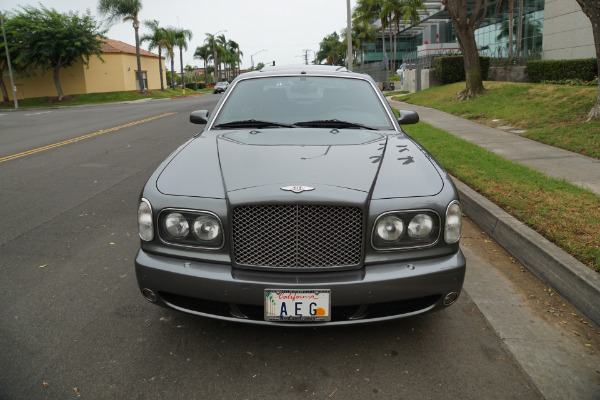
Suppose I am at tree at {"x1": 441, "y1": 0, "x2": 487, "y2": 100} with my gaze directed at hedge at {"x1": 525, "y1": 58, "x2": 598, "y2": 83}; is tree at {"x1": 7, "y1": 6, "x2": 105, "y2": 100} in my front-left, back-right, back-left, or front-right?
back-left

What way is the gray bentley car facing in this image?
toward the camera

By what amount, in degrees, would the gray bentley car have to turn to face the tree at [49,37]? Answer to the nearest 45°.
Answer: approximately 135° to its right

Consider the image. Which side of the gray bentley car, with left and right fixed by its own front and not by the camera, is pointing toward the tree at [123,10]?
back

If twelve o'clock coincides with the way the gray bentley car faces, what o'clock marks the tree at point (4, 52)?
The tree is roughly at 5 o'clock from the gray bentley car.

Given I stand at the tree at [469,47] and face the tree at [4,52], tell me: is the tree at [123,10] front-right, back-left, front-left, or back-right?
front-right

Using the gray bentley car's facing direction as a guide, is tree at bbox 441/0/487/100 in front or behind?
behind

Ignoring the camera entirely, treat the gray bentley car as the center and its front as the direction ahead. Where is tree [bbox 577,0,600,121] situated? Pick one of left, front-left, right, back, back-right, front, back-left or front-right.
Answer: back-left

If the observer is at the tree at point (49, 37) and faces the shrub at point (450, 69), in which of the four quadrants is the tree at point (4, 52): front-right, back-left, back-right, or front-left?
back-right
